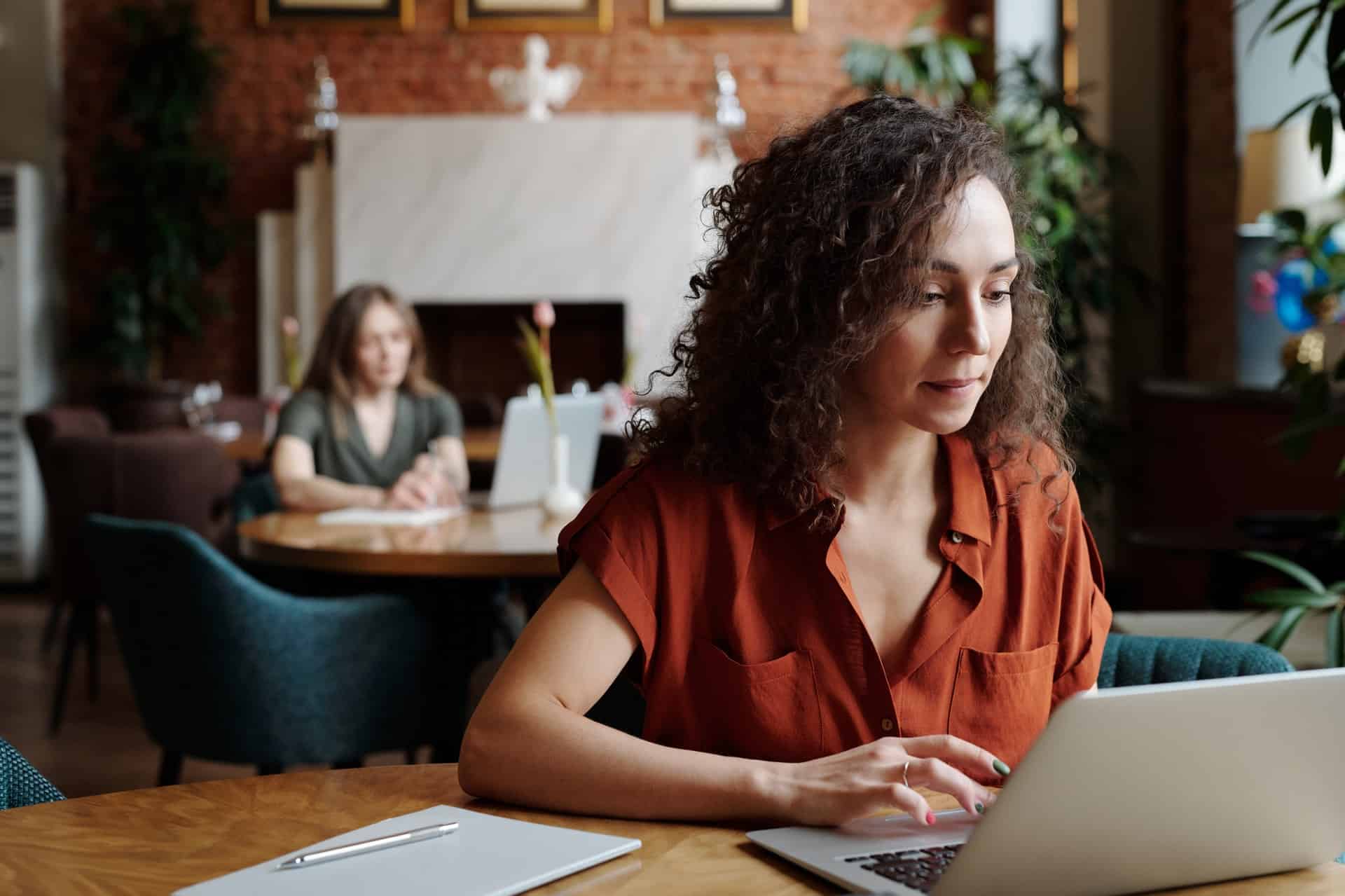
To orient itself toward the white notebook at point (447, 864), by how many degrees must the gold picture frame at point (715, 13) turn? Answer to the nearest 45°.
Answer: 0° — it already faces it

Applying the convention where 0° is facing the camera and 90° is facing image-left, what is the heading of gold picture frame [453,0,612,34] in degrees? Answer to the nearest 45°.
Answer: approximately 0°

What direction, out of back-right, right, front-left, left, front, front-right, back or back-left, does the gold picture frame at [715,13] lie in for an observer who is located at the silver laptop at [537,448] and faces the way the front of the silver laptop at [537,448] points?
front-right

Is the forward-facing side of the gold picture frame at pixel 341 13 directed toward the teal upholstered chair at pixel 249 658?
yes

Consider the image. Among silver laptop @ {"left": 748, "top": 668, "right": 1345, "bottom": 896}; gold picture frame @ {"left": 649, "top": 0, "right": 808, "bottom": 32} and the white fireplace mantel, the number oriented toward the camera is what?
2

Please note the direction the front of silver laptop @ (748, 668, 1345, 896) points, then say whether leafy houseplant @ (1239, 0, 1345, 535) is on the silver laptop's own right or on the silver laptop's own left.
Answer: on the silver laptop's own right

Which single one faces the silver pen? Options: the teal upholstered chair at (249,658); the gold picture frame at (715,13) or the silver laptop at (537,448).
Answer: the gold picture frame

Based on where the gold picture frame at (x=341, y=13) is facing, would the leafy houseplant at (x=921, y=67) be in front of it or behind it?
in front

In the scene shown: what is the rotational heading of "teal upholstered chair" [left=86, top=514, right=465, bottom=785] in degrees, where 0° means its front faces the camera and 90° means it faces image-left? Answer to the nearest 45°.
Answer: approximately 225°

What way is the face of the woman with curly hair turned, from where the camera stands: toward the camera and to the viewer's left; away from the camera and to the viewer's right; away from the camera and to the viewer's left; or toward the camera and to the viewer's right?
toward the camera and to the viewer's right

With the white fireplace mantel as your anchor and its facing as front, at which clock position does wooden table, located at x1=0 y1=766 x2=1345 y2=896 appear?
The wooden table is roughly at 12 o'clock from the white fireplace mantel.

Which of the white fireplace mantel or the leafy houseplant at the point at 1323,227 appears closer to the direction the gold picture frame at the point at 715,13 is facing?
the leafy houseplant

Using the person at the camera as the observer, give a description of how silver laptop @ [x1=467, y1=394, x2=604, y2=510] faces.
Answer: facing away from the viewer and to the left of the viewer

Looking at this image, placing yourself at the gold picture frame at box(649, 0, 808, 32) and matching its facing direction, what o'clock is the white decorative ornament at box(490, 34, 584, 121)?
The white decorative ornament is roughly at 2 o'clock from the gold picture frame.

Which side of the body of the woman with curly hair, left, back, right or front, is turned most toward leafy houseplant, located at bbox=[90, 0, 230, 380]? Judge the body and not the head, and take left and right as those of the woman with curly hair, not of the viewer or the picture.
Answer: back
